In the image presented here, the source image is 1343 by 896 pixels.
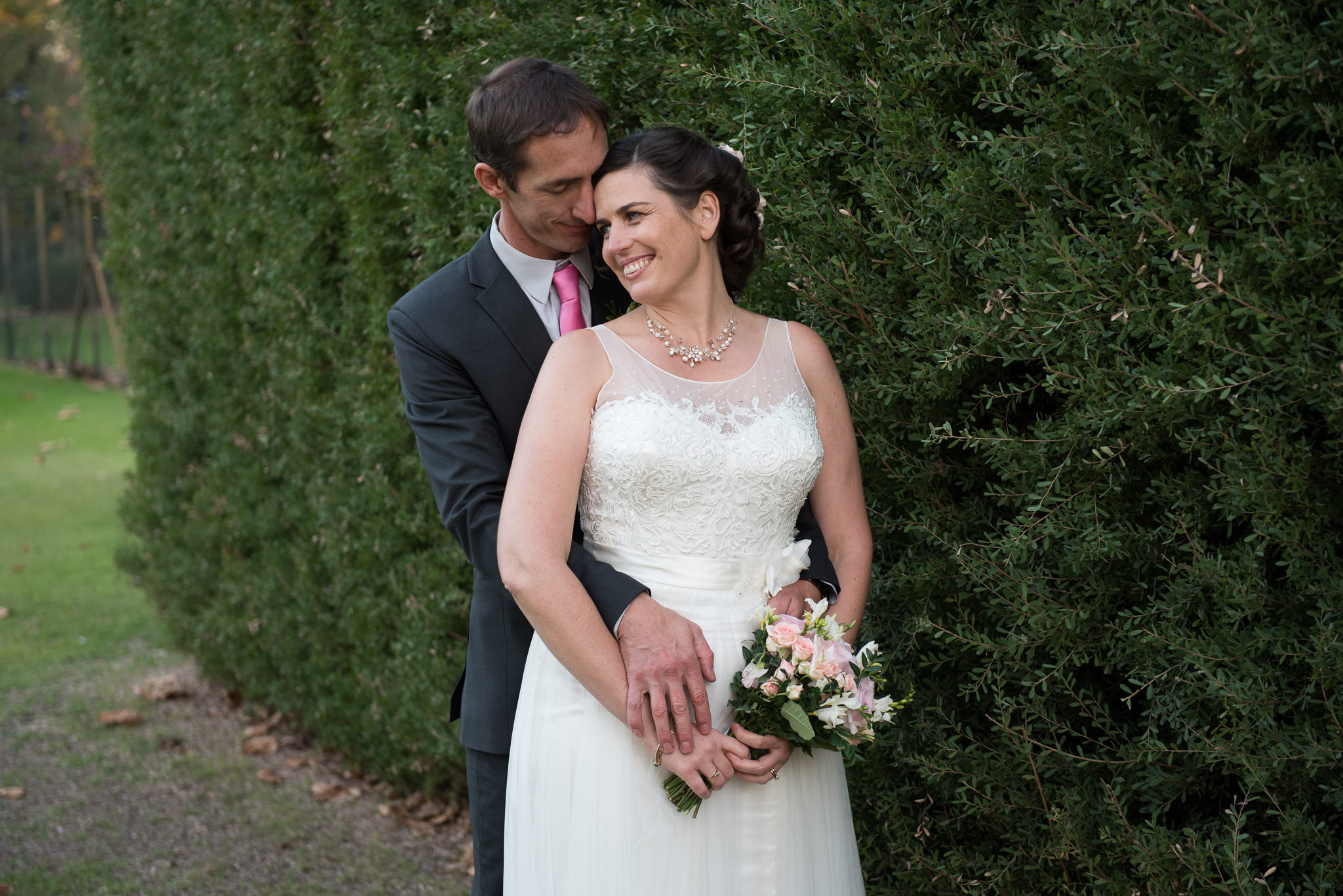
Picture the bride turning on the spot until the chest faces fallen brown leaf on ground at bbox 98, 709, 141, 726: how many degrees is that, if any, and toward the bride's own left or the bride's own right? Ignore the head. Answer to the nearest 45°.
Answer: approximately 135° to the bride's own right

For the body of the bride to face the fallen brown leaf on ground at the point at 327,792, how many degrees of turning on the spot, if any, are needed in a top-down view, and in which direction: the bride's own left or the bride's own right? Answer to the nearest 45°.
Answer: approximately 135° to the bride's own right

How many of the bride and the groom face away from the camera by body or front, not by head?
0

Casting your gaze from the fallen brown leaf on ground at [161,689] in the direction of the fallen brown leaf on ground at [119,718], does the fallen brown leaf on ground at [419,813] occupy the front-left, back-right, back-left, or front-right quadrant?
front-left

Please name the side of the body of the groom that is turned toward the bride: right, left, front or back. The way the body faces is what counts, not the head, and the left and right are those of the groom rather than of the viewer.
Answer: front

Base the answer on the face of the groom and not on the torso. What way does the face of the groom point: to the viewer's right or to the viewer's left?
to the viewer's right

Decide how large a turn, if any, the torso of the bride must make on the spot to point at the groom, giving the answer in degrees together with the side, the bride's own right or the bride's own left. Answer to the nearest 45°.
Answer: approximately 135° to the bride's own right

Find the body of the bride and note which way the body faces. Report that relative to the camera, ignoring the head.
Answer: toward the camera

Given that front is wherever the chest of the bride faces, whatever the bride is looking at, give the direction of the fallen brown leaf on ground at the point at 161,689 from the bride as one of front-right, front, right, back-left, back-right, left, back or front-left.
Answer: back-right

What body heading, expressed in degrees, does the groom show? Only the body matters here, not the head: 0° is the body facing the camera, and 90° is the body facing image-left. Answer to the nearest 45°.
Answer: approximately 315°
